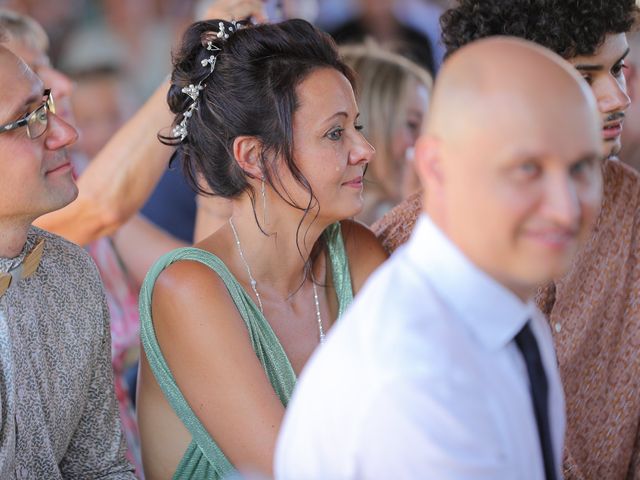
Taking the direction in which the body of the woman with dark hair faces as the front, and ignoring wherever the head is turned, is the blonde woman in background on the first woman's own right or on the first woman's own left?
on the first woman's own left

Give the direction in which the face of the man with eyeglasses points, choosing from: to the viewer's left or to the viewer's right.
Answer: to the viewer's right

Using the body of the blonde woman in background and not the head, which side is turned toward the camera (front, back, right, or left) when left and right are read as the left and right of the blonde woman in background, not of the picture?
right

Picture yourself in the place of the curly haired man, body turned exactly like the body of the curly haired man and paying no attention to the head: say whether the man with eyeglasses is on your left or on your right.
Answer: on your right

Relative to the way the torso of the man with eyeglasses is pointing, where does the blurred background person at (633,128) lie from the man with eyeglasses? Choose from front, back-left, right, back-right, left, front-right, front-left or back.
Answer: left

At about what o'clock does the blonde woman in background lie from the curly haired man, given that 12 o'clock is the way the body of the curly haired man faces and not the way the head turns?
The blonde woman in background is roughly at 7 o'clock from the curly haired man.

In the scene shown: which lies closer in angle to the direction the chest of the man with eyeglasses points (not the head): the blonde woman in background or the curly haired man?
the curly haired man

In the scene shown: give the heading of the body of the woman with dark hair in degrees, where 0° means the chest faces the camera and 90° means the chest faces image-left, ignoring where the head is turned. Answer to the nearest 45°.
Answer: approximately 315°
